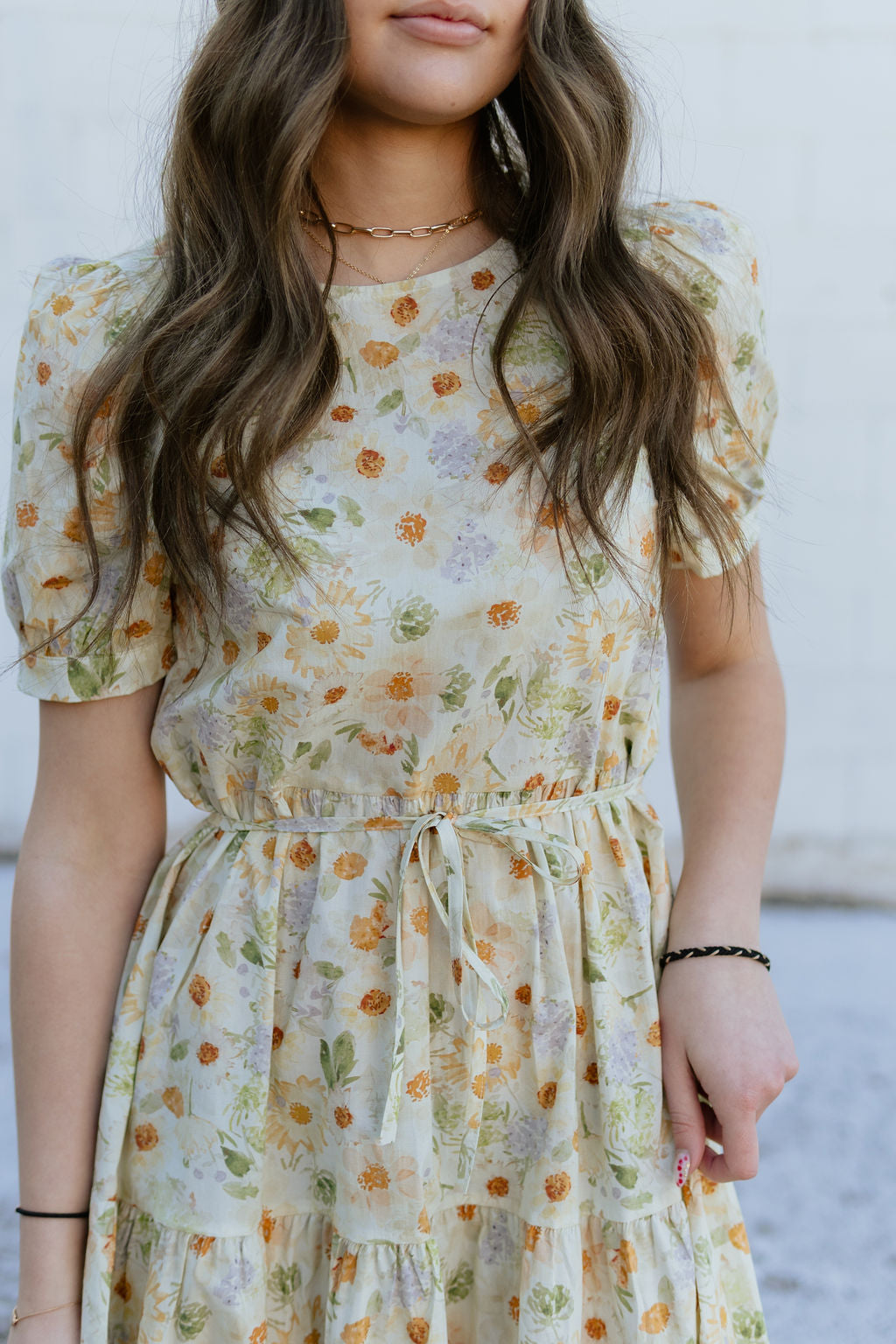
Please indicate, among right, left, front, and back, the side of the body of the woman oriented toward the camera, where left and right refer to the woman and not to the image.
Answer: front
